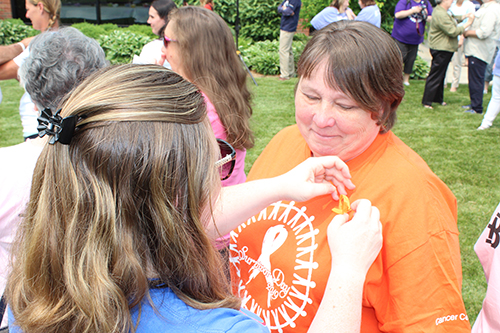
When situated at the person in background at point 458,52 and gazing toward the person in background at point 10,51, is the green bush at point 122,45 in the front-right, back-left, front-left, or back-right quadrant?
front-right

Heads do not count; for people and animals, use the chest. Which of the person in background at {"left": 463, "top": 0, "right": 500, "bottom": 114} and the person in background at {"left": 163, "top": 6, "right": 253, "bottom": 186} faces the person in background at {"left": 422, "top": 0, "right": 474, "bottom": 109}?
the person in background at {"left": 463, "top": 0, "right": 500, "bottom": 114}

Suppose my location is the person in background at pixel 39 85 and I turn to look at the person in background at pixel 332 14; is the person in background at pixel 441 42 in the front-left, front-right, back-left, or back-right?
front-right

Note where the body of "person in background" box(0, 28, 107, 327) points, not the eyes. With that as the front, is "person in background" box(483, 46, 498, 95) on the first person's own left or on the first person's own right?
on the first person's own right

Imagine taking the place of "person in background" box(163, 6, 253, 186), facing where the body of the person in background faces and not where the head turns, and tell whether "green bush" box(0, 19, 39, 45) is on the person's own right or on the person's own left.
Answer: on the person's own right

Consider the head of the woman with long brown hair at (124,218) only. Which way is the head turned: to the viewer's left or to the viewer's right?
to the viewer's right

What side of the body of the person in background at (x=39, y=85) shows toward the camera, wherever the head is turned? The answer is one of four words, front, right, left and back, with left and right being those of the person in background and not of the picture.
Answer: back

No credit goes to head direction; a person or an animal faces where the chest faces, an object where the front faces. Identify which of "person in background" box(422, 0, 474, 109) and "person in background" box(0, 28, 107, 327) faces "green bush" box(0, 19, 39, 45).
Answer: "person in background" box(0, 28, 107, 327)

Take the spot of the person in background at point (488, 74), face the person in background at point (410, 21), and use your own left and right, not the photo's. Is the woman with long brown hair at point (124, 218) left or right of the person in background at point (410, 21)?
left

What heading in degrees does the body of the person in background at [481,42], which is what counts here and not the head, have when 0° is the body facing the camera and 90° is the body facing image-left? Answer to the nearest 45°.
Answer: approximately 90°
